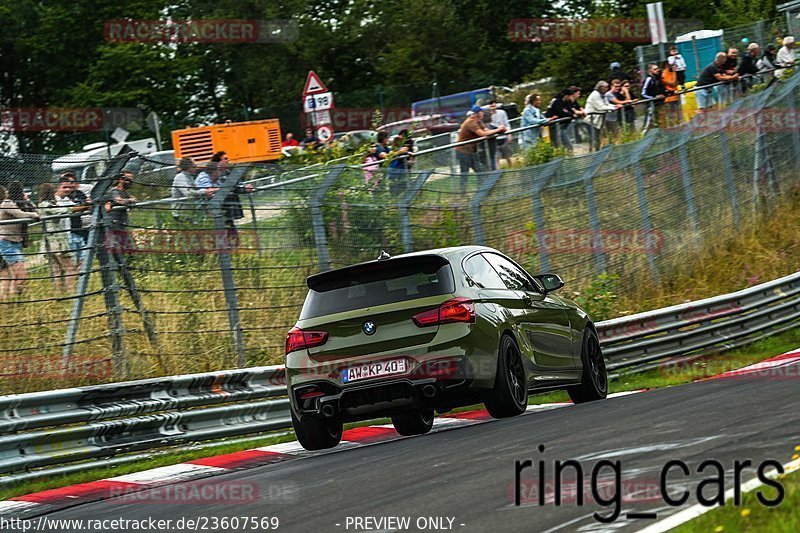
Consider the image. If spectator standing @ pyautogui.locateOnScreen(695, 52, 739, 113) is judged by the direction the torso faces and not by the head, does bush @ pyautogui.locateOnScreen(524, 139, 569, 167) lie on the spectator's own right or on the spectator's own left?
on the spectator's own right

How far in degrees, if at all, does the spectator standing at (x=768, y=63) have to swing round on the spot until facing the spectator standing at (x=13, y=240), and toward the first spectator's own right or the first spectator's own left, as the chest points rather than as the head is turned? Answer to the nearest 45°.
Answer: approximately 45° to the first spectator's own right

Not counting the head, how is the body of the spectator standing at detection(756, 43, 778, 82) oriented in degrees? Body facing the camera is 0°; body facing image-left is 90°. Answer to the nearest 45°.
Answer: approximately 315°

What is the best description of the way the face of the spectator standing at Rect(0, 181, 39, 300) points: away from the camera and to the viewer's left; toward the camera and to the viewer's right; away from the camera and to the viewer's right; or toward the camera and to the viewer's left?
toward the camera and to the viewer's right

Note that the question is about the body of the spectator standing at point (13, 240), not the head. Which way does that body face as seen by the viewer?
to the viewer's right

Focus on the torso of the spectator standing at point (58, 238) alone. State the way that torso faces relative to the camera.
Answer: to the viewer's right

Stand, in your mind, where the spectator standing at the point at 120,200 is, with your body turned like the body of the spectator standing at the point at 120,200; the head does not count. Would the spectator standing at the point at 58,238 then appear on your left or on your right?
on your right

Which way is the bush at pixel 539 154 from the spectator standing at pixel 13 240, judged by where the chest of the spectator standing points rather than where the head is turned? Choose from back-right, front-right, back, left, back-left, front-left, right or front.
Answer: front-left

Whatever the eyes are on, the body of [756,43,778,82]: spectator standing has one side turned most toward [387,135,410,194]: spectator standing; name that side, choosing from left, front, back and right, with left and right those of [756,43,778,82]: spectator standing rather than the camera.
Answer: right

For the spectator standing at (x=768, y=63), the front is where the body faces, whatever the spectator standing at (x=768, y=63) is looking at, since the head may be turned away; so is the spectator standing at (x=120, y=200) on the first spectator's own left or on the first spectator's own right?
on the first spectator's own right
